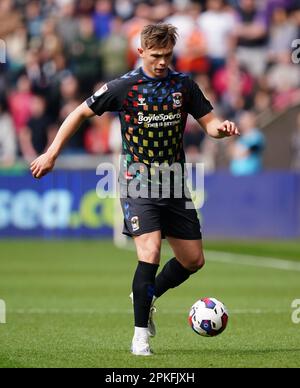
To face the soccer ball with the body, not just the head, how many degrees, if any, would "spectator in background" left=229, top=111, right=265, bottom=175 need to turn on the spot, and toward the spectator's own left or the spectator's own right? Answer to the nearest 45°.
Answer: approximately 45° to the spectator's own left

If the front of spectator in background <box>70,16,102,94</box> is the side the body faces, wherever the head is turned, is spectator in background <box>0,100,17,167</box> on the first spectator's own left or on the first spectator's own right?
on the first spectator's own right

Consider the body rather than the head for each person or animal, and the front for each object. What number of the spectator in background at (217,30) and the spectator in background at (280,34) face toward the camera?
2

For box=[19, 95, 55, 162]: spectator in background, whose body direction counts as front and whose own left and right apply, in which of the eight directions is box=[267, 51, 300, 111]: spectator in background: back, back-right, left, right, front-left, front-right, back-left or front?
left

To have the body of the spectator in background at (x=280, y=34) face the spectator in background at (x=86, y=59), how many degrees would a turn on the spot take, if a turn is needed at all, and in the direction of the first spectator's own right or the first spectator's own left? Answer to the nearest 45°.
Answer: approximately 90° to the first spectator's own right

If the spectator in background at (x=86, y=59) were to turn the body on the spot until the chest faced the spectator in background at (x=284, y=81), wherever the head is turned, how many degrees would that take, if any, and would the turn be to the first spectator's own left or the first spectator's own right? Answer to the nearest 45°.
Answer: approximately 90° to the first spectator's own left

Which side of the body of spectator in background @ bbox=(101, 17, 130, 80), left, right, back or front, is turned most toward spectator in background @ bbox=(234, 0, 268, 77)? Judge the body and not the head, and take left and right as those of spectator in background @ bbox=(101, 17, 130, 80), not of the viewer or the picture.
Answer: left

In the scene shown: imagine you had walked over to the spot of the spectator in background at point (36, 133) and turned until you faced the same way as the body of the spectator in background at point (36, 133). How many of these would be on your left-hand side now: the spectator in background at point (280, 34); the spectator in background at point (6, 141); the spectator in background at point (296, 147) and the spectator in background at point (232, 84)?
3

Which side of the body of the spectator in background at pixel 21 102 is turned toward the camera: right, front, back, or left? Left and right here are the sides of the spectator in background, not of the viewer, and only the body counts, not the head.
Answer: front

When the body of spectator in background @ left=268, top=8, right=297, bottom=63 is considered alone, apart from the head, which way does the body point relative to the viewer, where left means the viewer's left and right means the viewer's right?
facing the viewer

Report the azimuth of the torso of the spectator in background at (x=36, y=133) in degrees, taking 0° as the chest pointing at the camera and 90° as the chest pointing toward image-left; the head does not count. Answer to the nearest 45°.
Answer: approximately 0°

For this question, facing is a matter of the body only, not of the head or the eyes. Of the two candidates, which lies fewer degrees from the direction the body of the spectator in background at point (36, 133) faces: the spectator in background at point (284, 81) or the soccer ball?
the soccer ball

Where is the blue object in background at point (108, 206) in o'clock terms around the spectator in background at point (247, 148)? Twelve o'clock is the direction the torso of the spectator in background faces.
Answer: The blue object in background is roughly at 1 o'clock from the spectator in background.

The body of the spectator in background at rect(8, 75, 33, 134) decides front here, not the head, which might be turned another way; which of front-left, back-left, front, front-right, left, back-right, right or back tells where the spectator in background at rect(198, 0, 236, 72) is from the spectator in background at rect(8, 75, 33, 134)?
left
